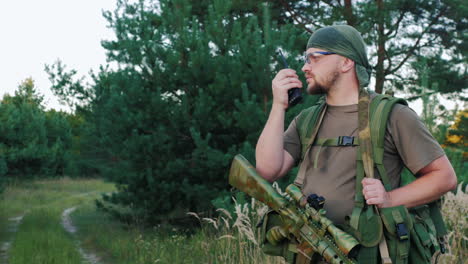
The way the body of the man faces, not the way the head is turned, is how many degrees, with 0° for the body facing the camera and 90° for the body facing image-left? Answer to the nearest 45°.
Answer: approximately 45°

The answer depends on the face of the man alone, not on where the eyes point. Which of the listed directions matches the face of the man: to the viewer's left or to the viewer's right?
to the viewer's left

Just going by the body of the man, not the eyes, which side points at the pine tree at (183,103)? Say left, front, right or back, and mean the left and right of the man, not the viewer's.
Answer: right
